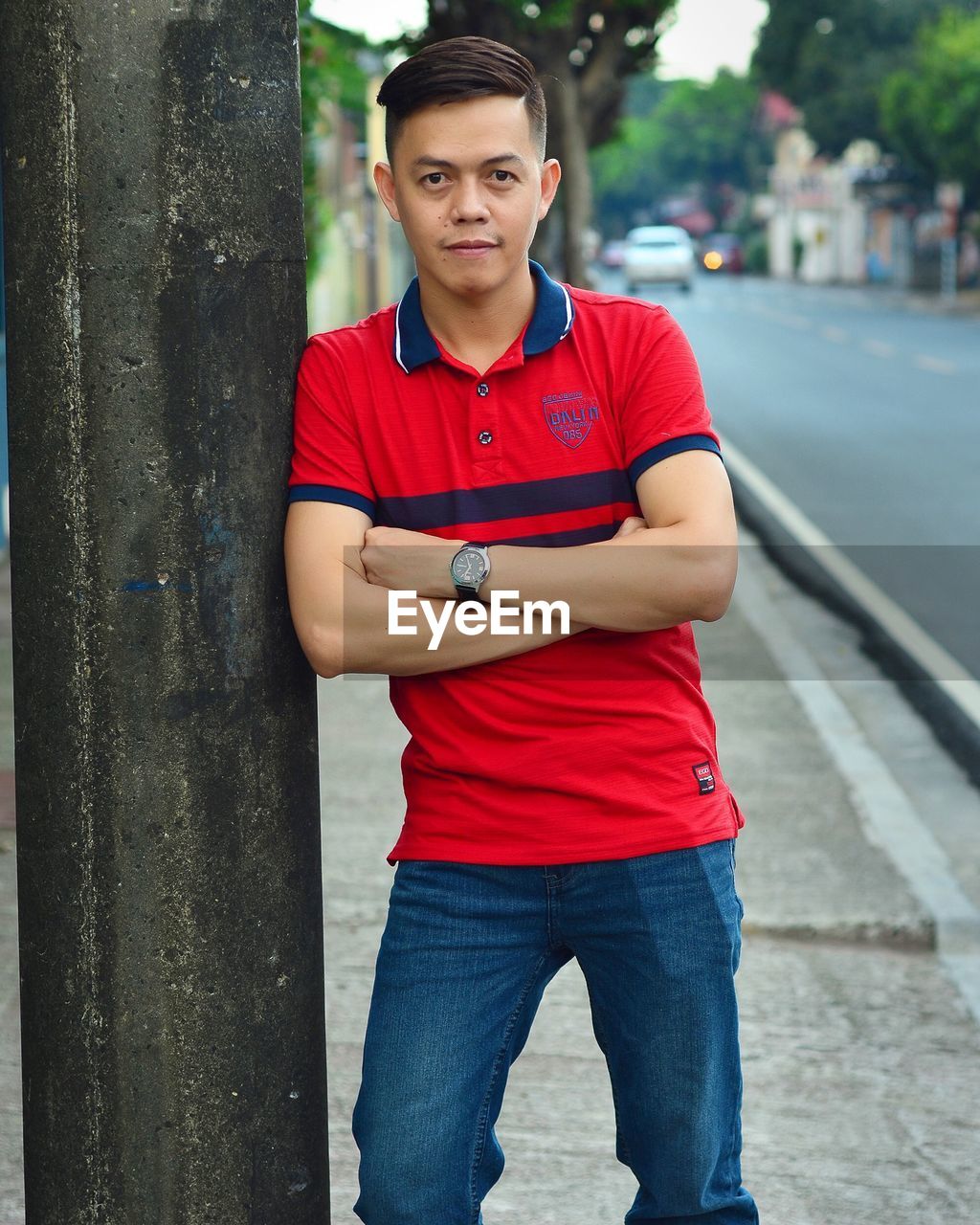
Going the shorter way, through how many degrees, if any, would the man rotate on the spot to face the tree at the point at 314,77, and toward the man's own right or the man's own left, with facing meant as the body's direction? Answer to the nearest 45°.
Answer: approximately 180°

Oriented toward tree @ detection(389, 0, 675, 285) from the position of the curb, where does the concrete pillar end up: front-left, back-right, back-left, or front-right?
back-left

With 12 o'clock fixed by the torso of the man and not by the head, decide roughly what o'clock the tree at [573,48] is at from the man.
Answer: The tree is roughly at 6 o'clock from the man.

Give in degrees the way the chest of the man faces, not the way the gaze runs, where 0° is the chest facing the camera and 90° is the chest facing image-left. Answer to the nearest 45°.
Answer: approximately 0°
